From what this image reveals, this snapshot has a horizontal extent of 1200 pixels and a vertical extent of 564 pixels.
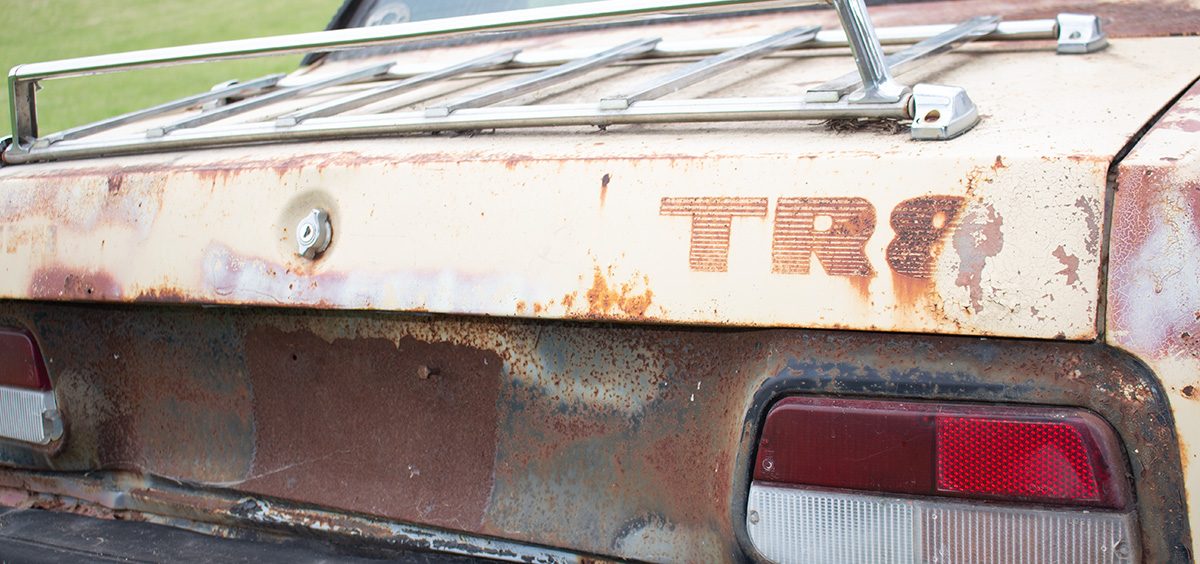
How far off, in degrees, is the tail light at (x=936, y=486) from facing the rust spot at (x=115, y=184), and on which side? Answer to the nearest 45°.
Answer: approximately 90° to its right

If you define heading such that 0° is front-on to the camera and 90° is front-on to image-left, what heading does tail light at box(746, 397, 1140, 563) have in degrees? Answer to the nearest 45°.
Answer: approximately 0°

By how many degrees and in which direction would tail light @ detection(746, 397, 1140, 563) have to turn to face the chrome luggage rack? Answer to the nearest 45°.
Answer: approximately 135° to its right

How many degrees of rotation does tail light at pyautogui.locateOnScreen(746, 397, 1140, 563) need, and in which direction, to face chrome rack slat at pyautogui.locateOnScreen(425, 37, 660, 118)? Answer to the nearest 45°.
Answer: approximately 135° to its right

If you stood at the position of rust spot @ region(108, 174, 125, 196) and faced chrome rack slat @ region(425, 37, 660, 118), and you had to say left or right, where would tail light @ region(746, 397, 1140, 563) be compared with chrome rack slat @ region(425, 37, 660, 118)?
right

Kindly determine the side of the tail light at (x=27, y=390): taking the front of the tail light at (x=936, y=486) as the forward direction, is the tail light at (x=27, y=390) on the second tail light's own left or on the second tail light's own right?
on the second tail light's own right
